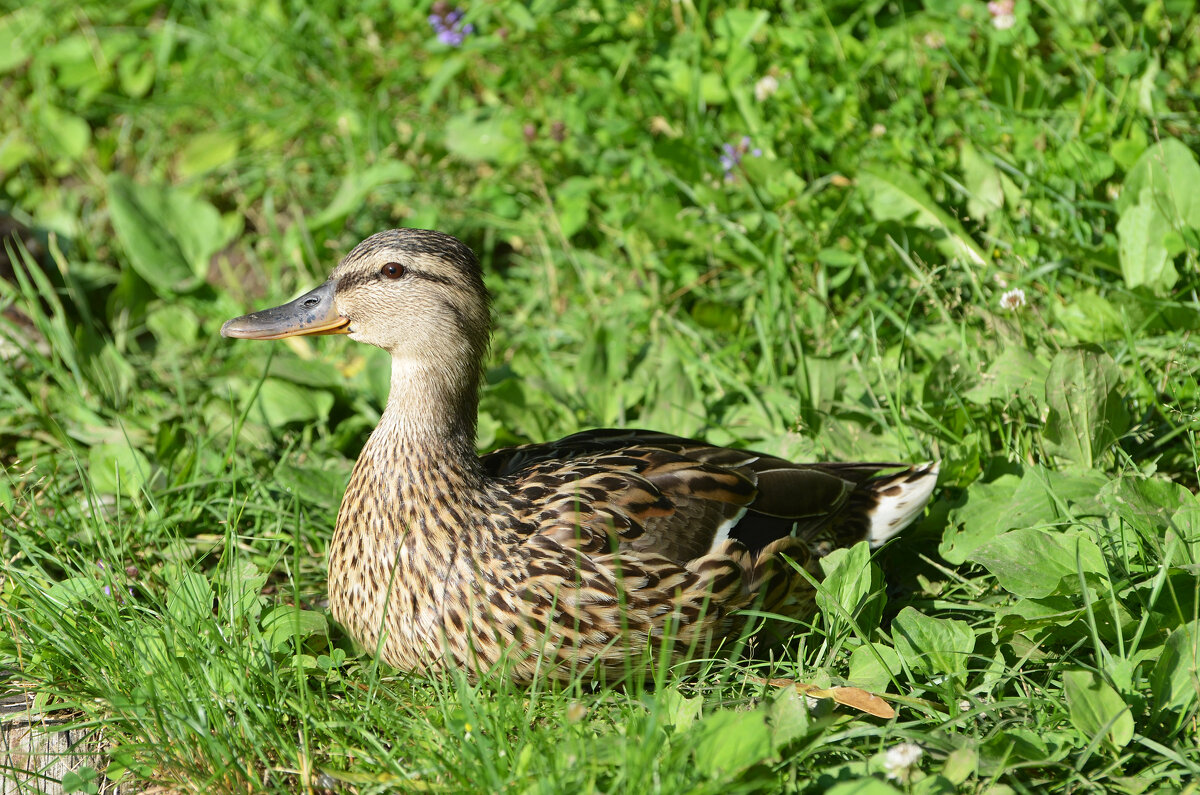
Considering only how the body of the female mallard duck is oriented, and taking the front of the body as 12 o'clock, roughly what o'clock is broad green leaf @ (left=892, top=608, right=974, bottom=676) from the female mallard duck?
The broad green leaf is roughly at 7 o'clock from the female mallard duck.

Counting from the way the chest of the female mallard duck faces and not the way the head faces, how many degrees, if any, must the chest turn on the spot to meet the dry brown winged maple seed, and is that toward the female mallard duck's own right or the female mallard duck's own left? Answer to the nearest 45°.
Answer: approximately 135° to the female mallard duck's own left

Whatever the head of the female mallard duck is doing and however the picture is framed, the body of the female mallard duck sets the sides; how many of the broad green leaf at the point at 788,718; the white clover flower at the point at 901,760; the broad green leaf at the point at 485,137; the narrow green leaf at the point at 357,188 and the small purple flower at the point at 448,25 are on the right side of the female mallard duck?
3

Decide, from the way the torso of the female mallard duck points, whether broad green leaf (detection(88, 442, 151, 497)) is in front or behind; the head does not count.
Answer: in front

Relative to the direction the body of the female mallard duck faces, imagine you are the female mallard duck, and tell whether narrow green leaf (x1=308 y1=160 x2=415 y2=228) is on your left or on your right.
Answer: on your right

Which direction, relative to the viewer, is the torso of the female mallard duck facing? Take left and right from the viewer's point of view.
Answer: facing to the left of the viewer

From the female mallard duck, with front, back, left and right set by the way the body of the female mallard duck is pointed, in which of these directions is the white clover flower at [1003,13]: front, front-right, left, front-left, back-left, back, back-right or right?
back-right

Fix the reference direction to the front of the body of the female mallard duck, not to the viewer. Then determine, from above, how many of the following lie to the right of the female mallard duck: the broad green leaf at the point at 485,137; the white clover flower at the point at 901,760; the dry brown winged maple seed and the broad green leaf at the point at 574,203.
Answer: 2

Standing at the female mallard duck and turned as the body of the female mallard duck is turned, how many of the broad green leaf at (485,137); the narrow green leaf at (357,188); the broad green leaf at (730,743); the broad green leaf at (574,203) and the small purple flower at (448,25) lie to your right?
4

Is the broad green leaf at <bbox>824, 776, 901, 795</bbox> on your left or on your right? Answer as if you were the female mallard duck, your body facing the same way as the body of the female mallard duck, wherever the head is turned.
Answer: on your left

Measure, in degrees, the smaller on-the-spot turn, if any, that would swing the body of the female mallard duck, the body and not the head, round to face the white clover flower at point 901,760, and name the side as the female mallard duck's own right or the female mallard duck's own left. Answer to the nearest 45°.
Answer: approximately 135° to the female mallard duck's own left

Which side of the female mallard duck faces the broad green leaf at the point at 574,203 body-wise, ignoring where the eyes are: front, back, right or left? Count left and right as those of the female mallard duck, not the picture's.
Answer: right

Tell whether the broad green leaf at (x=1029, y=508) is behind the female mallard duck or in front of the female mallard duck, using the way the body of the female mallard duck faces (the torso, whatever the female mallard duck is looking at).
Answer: behind

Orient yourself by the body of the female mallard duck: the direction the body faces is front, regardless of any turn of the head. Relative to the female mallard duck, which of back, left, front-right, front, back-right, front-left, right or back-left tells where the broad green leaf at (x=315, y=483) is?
front-right
